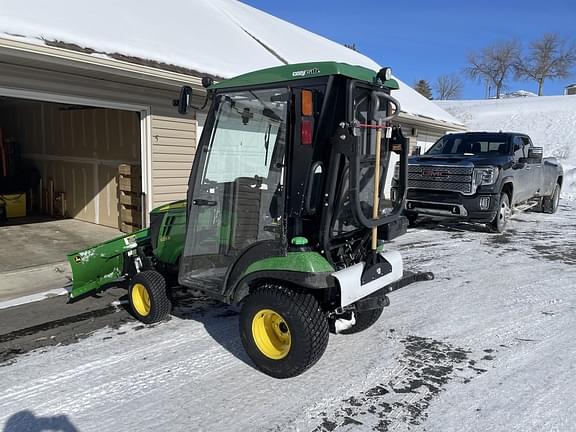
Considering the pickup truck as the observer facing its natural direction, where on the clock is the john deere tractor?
The john deere tractor is roughly at 11 o'clock from the pickup truck.

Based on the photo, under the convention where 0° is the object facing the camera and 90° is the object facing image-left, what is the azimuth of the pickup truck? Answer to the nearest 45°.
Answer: approximately 45°

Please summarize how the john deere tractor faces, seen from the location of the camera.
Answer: facing away from the viewer and to the left of the viewer

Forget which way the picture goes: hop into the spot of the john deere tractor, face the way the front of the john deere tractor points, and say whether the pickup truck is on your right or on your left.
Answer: on your right
